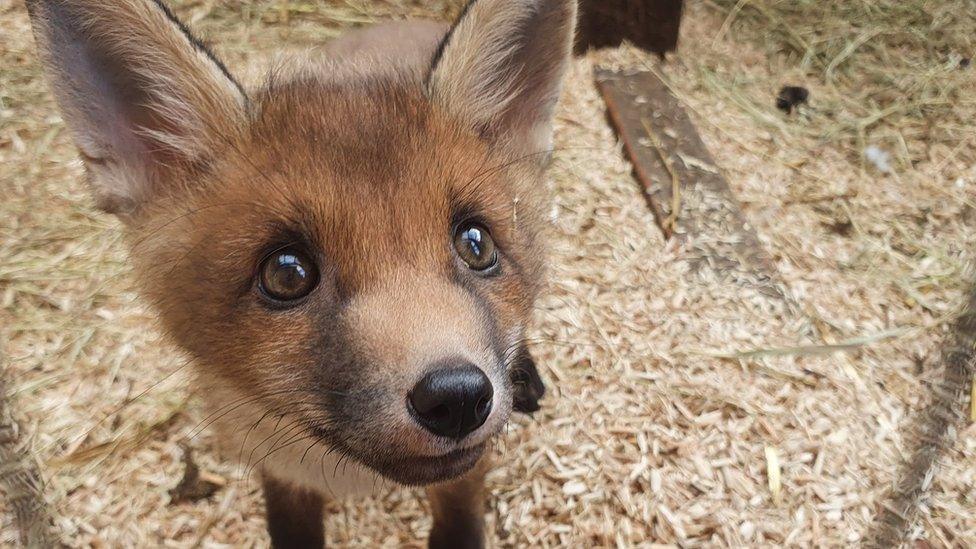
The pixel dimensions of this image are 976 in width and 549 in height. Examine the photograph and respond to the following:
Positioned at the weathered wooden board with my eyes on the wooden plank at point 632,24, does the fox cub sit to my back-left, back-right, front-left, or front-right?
back-left

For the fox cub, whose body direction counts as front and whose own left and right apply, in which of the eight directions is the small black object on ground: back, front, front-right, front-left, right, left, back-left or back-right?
back-left

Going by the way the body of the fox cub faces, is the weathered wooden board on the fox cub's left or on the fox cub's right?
on the fox cub's left

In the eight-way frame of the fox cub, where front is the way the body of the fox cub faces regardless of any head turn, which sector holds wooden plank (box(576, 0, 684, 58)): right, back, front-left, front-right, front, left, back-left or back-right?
back-left

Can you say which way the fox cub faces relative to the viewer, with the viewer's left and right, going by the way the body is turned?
facing the viewer
